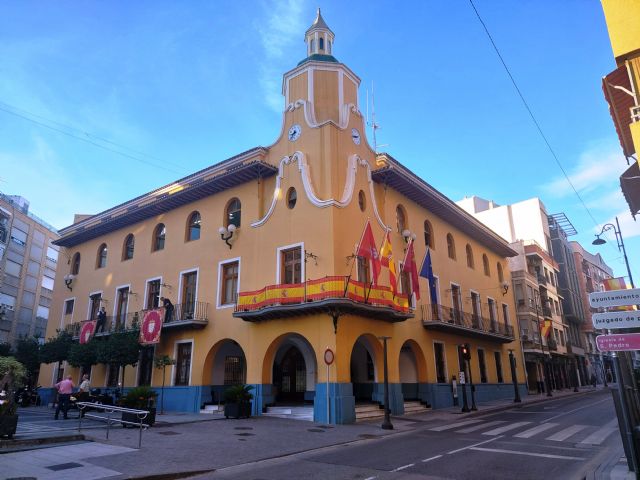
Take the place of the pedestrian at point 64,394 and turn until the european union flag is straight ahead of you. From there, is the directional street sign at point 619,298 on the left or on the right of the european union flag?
right

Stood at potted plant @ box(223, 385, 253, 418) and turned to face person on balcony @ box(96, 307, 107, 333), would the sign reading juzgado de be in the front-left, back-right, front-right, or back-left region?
back-left

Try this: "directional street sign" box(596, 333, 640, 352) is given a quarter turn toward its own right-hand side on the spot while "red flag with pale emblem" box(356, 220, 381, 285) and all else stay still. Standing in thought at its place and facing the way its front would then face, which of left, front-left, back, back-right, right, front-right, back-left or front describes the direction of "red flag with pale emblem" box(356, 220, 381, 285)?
front-right

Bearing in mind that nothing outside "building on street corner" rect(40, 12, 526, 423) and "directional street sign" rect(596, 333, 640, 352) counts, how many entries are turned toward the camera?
2

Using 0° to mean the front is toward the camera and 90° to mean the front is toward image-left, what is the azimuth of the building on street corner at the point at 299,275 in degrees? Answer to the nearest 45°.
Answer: approximately 0°

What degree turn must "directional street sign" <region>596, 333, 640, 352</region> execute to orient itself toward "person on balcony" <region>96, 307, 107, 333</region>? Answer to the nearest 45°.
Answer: approximately 90° to its right

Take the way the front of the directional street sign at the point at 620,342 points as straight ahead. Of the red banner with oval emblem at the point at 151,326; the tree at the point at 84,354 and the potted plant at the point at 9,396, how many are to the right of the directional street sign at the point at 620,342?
3

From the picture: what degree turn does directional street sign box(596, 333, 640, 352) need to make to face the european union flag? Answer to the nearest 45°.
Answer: approximately 135° to its right

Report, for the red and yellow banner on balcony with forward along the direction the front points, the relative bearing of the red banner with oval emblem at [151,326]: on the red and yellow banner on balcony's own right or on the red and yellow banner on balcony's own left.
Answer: on the red and yellow banner on balcony's own right

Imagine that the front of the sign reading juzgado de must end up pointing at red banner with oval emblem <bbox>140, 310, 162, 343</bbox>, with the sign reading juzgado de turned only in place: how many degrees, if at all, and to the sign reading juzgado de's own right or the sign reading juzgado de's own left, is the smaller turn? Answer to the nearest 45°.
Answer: approximately 90° to the sign reading juzgado de's own right

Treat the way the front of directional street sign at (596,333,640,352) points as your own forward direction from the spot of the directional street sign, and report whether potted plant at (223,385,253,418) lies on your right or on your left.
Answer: on your right
